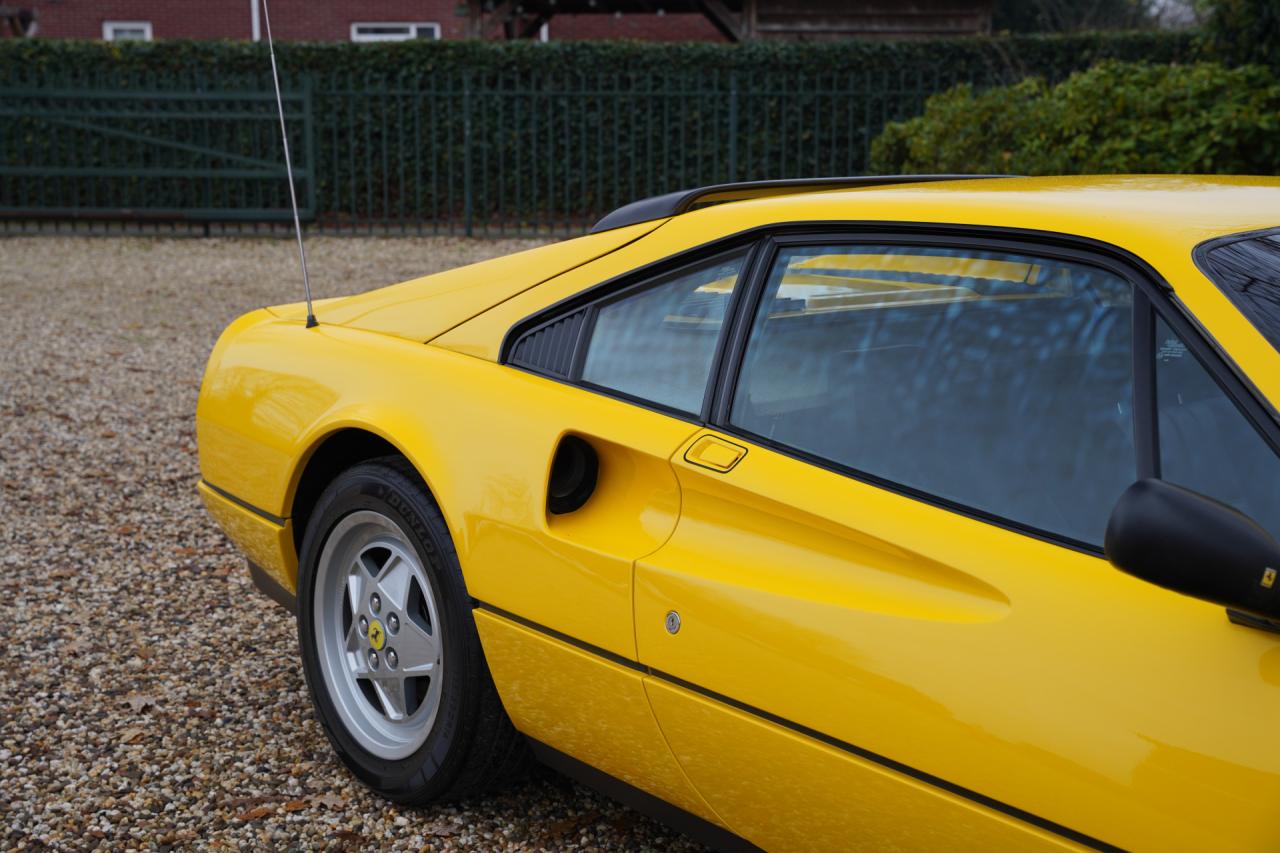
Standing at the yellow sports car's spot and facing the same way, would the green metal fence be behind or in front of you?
behind

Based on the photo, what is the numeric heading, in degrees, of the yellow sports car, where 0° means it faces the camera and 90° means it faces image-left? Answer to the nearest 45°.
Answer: approximately 315°

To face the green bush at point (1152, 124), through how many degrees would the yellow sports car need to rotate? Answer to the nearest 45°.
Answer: approximately 135° to its left

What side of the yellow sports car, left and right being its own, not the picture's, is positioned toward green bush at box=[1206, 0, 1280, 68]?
left

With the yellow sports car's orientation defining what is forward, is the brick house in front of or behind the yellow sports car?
behind

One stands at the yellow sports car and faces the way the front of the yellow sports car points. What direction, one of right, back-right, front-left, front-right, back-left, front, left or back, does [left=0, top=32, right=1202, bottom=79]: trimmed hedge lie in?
back-left
